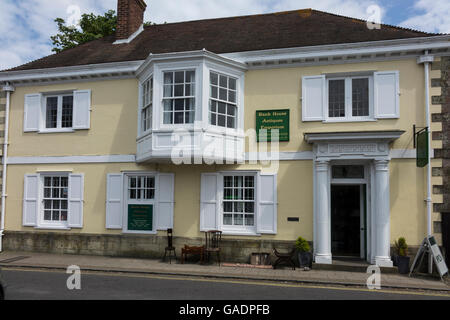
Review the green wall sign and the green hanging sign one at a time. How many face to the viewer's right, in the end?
0

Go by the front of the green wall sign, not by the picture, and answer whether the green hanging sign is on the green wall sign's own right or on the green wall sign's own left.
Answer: on the green wall sign's own left

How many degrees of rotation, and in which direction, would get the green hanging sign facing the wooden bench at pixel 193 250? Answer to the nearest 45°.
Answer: approximately 45° to its right

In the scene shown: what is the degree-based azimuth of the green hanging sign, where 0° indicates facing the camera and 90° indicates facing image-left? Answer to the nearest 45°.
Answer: approximately 45°
